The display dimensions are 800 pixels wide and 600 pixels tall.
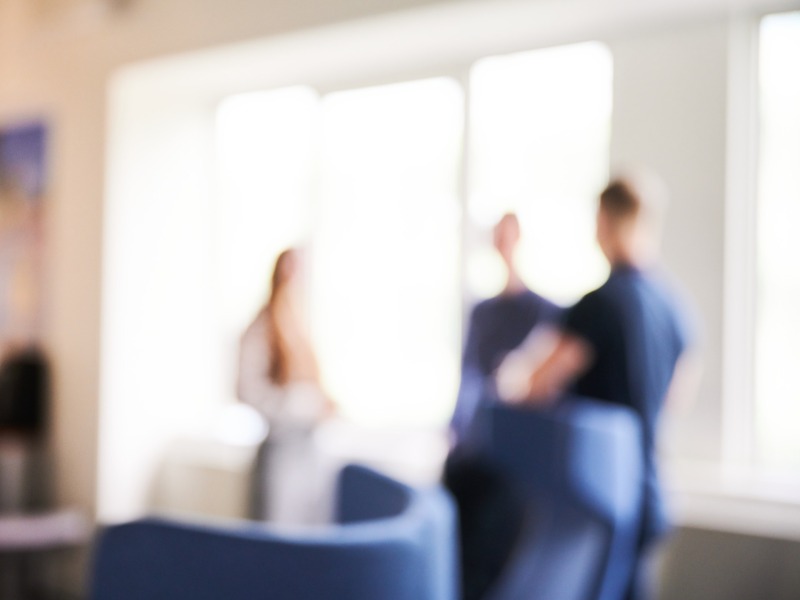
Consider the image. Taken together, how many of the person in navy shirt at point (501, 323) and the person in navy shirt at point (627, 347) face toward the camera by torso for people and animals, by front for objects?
1

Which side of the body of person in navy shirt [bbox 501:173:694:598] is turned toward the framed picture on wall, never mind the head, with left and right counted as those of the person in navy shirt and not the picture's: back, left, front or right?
front

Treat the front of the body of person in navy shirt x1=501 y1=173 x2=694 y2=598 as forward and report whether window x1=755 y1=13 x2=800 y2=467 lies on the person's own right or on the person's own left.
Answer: on the person's own right

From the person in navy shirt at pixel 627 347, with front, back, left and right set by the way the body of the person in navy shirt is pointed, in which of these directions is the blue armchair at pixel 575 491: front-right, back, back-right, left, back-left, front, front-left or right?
back-left

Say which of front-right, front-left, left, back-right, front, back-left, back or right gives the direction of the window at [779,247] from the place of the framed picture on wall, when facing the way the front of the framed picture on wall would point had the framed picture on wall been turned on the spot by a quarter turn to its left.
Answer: right

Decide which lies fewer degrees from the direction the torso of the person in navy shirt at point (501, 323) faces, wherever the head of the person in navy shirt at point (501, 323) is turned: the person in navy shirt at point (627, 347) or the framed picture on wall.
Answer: the person in navy shirt

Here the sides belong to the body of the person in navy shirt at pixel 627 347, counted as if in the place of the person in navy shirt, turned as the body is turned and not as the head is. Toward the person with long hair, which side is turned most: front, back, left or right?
front

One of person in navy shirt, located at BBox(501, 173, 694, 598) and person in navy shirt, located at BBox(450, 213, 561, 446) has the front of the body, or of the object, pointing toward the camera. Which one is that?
person in navy shirt, located at BBox(450, 213, 561, 446)

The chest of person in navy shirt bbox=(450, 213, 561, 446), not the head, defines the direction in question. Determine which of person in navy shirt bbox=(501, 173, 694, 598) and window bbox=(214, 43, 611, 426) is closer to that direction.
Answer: the person in navy shirt

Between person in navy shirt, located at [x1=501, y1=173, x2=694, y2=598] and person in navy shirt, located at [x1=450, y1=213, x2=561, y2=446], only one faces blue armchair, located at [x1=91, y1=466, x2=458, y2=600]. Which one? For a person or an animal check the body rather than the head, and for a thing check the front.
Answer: person in navy shirt, located at [x1=450, y1=213, x2=561, y2=446]

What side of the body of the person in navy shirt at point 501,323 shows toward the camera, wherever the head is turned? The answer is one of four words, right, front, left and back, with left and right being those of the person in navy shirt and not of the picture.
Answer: front

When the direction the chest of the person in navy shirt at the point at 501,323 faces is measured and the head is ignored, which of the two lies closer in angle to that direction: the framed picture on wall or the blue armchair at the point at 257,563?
the blue armchair

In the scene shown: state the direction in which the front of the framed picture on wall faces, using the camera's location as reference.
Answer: facing the viewer and to the right of the viewer

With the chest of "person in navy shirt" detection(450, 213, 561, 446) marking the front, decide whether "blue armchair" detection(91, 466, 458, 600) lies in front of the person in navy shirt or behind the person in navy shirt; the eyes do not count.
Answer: in front

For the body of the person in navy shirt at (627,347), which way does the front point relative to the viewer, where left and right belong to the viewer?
facing away from the viewer and to the left of the viewer

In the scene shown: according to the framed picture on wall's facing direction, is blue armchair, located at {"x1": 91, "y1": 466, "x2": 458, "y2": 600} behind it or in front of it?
in front
